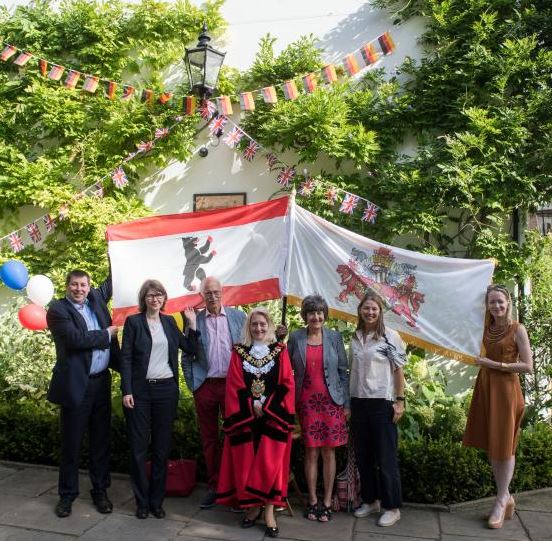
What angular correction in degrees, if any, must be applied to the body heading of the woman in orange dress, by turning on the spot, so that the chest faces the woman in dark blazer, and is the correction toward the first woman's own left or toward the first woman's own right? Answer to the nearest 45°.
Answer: approximately 45° to the first woman's own right

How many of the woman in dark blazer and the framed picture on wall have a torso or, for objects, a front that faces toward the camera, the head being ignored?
2

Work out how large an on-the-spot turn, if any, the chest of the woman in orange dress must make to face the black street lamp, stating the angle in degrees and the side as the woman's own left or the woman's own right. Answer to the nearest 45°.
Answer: approximately 90° to the woman's own right

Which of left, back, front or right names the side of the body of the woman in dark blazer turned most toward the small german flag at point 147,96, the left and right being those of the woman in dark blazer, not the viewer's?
back

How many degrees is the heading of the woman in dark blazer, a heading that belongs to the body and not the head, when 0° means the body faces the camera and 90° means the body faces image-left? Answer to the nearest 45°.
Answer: approximately 0°

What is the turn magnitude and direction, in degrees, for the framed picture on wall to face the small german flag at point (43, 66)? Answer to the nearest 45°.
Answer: approximately 90° to its right

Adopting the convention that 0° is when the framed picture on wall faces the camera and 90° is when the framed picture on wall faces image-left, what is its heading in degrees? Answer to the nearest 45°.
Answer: approximately 0°

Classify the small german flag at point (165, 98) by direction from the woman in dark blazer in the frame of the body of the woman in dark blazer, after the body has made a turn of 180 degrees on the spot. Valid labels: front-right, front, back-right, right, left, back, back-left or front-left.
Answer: front

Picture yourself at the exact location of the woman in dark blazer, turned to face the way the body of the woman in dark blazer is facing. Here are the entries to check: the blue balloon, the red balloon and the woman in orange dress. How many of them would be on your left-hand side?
1

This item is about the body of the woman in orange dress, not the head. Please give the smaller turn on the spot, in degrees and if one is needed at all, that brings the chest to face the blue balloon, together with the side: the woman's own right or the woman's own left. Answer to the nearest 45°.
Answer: approximately 45° to the woman's own right
